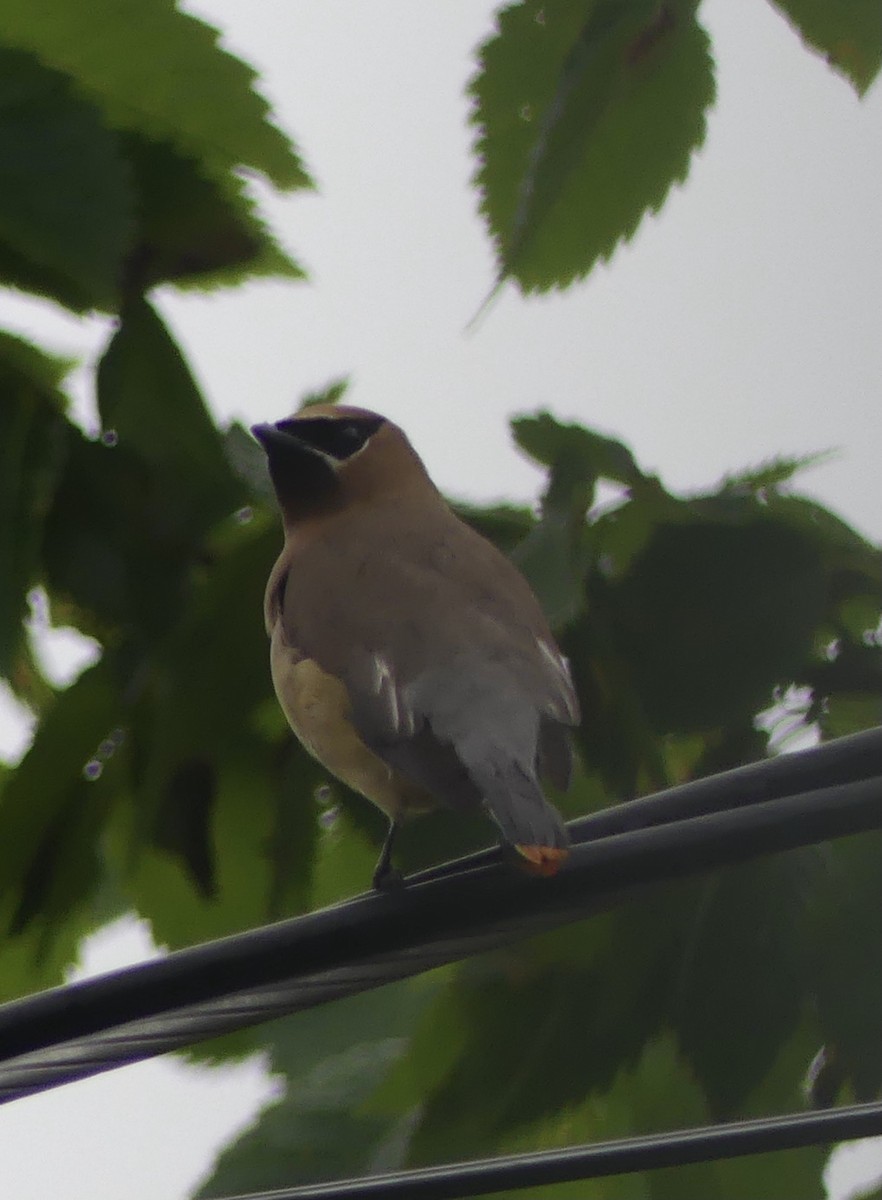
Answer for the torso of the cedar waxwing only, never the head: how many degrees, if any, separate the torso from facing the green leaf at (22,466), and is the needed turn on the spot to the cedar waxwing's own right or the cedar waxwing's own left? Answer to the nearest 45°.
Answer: approximately 45° to the cedar waxwing's own left

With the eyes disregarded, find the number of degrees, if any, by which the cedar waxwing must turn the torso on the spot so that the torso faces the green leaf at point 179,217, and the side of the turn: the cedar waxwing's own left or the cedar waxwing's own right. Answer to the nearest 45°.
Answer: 0° — it already faces it

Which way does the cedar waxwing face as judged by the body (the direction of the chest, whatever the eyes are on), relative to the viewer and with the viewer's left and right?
facing away from the viewer and to the left of the viewer

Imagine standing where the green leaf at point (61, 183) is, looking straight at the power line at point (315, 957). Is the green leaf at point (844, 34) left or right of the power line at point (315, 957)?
left
